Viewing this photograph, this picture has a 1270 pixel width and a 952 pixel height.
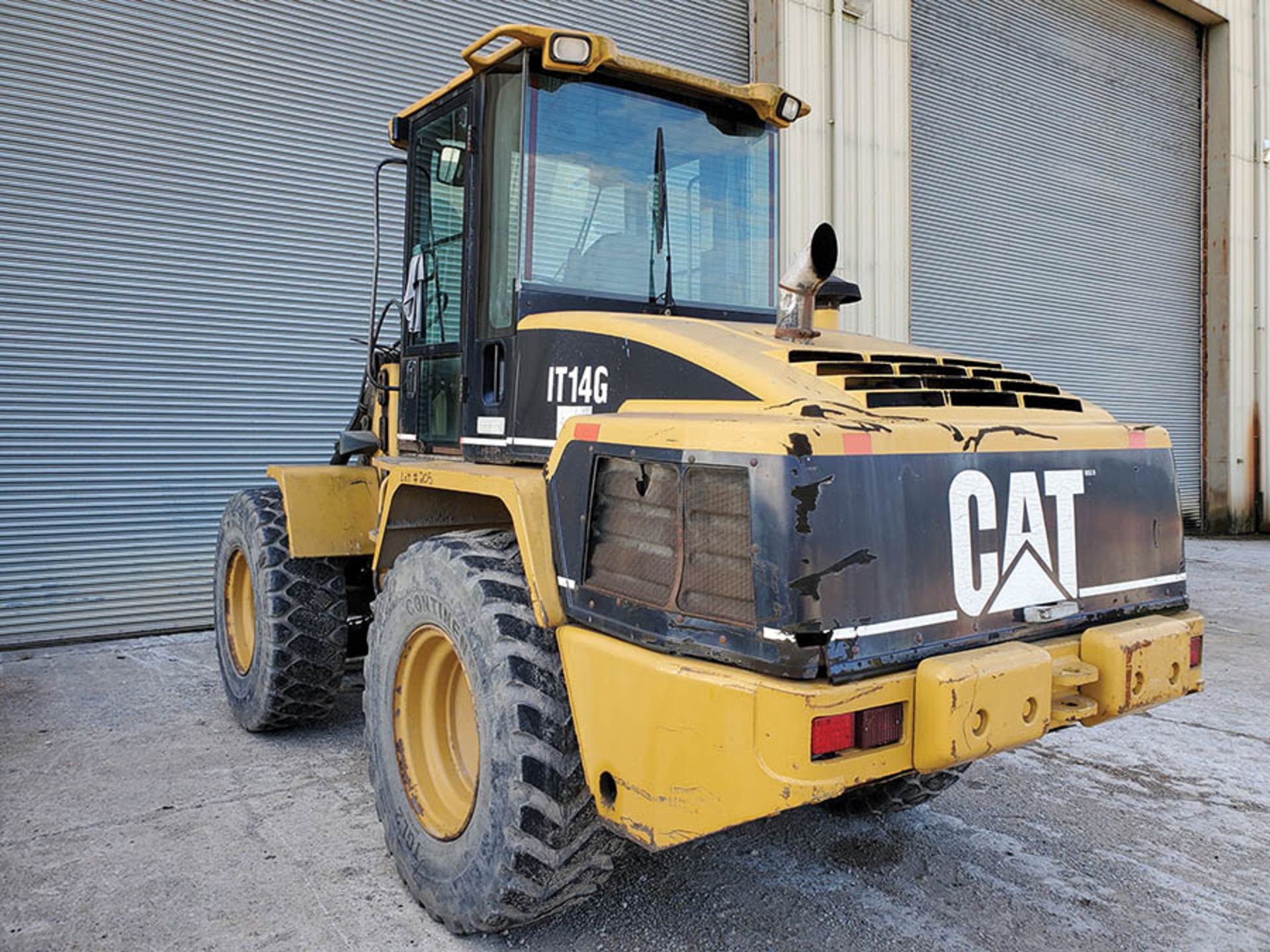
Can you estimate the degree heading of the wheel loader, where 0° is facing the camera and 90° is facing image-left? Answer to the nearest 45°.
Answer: approximately 135°

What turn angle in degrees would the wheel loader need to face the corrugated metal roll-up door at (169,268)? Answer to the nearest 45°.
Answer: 0° — it already faces it

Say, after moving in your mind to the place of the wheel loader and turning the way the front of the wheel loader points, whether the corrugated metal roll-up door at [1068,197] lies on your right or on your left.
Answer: on your right
